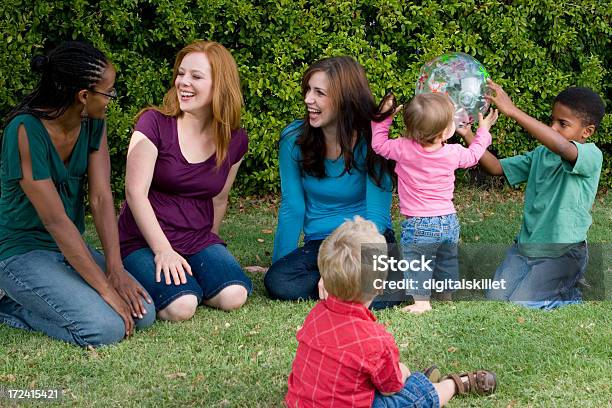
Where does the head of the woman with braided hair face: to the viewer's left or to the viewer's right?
to the viewer's right

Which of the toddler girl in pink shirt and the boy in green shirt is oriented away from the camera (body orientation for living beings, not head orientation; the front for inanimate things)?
the toddler girl in pink shirt

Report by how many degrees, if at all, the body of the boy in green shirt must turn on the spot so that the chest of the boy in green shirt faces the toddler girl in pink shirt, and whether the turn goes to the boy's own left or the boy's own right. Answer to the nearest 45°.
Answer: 0° — they already face them

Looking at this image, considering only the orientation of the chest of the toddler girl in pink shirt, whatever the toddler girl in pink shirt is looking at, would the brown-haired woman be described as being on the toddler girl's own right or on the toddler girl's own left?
on the toddler girl's own left

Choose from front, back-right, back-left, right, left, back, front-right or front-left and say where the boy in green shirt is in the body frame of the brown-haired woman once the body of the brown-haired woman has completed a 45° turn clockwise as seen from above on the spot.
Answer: back-left

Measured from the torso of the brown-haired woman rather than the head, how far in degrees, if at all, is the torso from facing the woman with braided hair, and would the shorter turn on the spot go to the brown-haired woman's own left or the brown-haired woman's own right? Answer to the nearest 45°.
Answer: approximately 45° to the brown-haired woman's own right

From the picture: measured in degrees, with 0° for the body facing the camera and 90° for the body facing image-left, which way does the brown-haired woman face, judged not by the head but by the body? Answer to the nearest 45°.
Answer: approximately 0°

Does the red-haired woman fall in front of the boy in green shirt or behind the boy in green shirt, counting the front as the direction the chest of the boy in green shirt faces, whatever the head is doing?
in front

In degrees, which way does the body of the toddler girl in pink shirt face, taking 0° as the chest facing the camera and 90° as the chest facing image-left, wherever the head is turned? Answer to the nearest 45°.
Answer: approximately 180°

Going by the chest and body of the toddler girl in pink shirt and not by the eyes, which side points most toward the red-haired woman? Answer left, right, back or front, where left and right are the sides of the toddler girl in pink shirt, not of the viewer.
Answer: left

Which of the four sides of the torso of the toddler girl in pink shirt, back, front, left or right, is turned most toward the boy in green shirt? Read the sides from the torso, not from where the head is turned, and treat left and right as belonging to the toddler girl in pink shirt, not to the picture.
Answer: right

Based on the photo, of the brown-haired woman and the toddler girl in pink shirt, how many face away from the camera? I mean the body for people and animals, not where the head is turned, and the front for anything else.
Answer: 1
